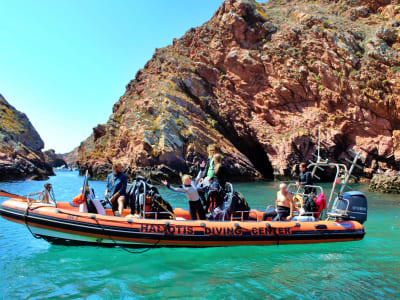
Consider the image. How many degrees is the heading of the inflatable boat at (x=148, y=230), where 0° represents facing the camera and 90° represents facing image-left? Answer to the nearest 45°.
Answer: approximately 90°

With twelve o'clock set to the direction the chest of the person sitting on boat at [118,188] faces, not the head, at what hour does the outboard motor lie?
The outboard motor is roughly at 8 o'clock from the person sitting on boat.

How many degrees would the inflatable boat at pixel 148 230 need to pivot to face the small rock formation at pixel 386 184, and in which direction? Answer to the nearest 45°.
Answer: approximately 135° to its right

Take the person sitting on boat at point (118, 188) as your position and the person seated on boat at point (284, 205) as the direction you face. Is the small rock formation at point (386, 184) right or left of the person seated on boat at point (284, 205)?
left

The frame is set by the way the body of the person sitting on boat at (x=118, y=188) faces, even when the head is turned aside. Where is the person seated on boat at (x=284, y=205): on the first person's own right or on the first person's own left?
on the first person's own left

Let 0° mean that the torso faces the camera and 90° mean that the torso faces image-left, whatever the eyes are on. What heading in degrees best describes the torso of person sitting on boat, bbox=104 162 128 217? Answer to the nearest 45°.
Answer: approximately 45°

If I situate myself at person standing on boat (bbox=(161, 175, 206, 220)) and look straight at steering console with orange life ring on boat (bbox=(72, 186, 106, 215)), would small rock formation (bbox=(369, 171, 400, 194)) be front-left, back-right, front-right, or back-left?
back-right

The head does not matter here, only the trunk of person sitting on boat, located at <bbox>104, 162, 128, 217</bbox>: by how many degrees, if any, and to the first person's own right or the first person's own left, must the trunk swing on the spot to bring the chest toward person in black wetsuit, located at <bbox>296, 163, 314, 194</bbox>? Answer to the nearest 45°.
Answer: approximately 135° to the first person's own left
